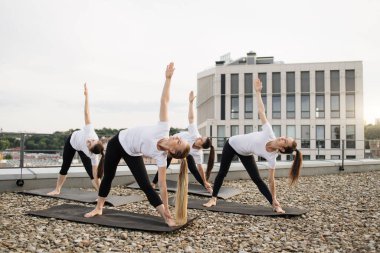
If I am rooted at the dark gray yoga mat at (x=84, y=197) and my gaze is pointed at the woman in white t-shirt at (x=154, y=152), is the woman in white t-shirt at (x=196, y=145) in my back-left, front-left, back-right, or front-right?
front-left

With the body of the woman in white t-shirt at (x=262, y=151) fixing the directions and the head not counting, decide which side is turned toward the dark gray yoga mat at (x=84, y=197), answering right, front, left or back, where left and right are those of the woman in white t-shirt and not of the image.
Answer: right

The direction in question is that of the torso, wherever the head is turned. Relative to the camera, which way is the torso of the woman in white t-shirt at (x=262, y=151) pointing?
toward the camera

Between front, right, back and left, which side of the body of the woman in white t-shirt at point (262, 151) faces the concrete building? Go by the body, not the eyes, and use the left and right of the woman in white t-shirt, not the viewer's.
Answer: back

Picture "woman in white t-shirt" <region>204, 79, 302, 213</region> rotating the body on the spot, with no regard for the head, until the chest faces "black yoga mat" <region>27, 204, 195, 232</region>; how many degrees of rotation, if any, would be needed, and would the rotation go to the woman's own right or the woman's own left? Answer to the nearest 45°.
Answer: approximately 45° to the woman's own right

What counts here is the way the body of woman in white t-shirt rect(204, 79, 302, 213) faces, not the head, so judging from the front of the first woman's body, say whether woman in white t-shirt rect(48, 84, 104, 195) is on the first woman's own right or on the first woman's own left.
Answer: on the first woman's own right

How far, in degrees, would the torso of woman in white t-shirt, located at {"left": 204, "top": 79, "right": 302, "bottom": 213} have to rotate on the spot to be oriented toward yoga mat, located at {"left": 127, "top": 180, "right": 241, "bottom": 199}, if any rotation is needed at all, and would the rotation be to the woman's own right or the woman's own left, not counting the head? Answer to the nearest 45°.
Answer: approximately 135° to the woman's own right

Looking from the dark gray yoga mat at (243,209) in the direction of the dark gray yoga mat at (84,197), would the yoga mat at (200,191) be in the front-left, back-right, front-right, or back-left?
front-right

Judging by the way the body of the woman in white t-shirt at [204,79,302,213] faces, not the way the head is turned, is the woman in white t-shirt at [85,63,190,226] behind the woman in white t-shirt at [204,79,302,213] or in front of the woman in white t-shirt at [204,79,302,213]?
in front

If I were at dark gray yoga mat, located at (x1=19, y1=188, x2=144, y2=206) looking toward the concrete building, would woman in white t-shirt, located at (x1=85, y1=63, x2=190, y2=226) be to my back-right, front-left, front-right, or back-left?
back-right
